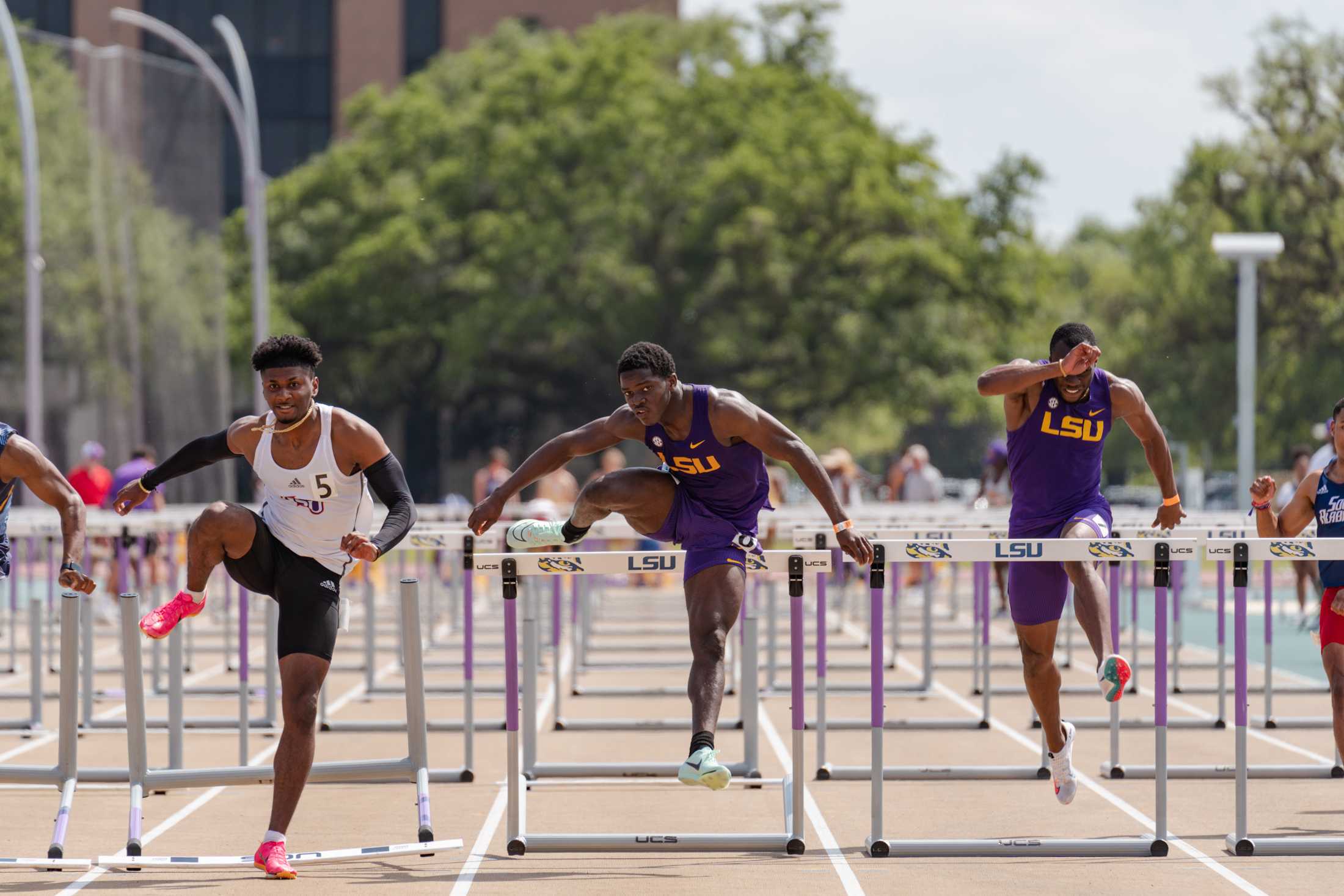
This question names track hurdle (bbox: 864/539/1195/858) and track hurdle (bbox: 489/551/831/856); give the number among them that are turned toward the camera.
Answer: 2

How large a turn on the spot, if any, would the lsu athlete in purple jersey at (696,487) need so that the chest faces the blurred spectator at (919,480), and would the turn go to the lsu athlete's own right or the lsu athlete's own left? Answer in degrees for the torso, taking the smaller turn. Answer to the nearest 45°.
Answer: approximately 135° to the lsu athlete's own right

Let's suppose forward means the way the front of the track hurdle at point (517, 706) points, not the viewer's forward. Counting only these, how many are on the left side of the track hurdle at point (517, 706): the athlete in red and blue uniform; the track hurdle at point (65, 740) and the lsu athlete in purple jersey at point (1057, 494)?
2

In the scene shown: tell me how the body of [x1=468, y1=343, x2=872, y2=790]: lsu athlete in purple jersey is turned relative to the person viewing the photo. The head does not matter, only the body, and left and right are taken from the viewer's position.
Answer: facing the viewer and to the left of the viewer

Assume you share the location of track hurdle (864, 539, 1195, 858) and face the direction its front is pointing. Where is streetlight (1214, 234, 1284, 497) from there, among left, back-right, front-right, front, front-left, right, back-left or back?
back

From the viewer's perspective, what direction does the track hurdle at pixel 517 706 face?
toward the camera

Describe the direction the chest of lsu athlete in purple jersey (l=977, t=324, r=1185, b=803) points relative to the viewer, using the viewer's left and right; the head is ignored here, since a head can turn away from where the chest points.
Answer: facing the viewer

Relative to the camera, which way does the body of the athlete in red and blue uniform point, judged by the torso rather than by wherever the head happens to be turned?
toward the camera

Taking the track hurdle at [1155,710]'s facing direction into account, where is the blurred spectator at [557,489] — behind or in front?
behind

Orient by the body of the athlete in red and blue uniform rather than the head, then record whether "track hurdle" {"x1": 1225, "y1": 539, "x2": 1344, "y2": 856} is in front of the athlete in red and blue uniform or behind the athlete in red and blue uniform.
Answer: in front

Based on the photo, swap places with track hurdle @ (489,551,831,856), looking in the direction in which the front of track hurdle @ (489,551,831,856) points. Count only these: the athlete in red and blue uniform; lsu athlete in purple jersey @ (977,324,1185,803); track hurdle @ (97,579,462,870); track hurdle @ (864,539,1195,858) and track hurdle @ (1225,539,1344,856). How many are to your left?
4

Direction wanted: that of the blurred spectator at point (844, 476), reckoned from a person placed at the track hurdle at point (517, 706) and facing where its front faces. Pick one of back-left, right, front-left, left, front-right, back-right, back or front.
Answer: back

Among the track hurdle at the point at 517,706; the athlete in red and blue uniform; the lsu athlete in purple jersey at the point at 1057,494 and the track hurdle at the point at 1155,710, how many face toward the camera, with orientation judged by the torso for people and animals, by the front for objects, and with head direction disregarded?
4

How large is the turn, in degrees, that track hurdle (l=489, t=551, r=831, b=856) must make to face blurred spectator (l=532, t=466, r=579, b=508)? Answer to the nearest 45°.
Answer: approximately 180°

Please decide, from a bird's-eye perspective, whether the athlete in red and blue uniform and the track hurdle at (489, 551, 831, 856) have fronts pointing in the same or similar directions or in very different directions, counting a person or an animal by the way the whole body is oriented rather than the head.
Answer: same or similar directions

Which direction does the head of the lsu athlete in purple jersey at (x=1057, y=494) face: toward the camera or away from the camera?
toward the camera

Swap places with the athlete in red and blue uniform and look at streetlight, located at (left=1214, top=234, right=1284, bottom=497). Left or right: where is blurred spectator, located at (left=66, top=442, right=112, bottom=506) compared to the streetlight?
left

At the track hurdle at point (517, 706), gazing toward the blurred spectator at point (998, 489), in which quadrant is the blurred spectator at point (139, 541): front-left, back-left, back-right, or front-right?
front-left
